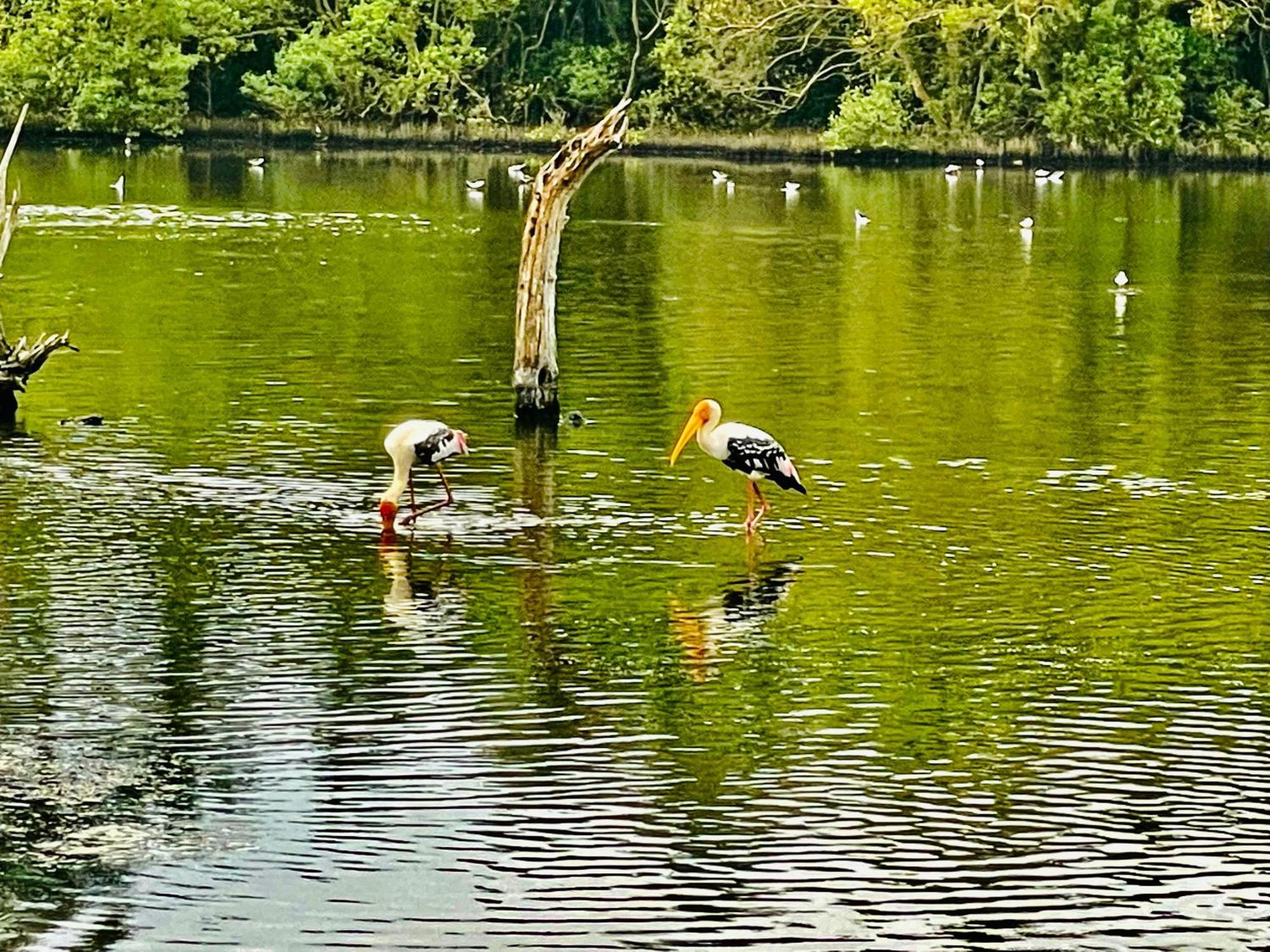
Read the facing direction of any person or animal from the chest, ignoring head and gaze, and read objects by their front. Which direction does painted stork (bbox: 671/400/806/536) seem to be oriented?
to the viewer's left

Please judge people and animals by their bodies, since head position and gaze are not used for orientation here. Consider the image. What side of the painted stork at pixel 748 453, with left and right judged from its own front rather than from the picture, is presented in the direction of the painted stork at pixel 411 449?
front

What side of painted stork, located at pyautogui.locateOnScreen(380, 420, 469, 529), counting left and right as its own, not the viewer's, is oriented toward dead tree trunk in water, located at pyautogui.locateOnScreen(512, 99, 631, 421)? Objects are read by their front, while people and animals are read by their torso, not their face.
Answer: right

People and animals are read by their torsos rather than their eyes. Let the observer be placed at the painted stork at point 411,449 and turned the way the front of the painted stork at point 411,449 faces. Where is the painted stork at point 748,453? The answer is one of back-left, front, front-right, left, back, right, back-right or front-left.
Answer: back

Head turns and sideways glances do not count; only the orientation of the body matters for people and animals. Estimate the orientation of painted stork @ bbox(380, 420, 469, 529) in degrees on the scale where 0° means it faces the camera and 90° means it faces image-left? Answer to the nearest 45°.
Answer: approximately 90°

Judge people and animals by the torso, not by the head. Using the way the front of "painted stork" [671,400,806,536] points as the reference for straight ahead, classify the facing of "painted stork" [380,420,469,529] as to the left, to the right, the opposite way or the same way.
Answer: the same way

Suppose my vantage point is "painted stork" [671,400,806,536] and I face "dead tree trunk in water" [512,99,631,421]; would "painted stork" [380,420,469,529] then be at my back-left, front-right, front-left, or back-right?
front-left

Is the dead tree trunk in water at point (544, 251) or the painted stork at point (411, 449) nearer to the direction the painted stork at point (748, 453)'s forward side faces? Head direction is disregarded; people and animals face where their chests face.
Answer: the painted stork

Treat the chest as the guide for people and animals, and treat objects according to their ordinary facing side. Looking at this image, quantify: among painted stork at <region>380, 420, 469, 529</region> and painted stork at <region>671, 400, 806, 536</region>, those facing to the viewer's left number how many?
2
